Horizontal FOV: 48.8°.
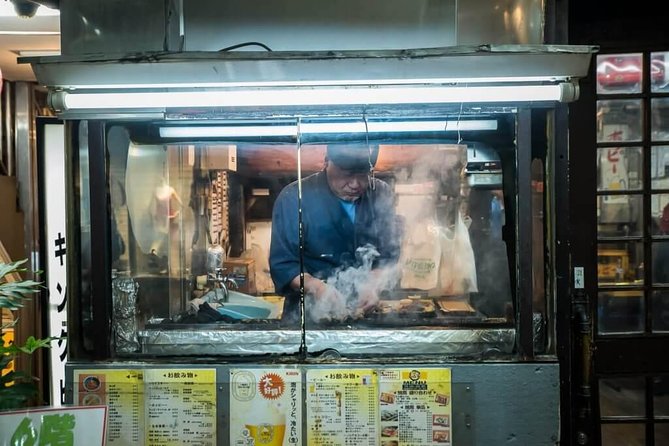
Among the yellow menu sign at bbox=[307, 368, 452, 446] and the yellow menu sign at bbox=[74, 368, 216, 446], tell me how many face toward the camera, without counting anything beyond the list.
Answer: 2

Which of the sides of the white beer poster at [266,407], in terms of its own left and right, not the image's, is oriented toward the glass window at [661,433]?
left

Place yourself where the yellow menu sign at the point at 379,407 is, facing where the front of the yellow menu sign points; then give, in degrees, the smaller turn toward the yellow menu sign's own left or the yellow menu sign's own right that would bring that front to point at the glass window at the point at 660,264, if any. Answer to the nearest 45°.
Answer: approximately 135° to the yellow menu sign's own left

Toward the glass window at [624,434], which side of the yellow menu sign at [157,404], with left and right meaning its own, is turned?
left

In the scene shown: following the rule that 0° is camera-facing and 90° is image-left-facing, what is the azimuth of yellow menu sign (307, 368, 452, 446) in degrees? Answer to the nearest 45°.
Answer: approximately 0°
